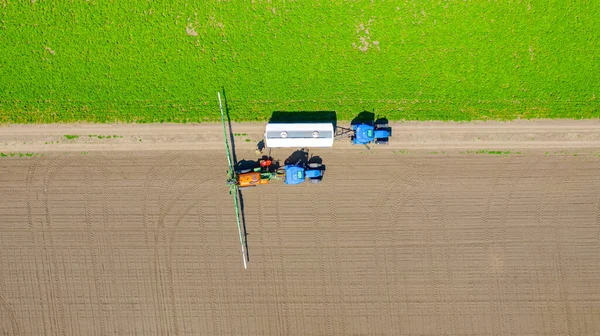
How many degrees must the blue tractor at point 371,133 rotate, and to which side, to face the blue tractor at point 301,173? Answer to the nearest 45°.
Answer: approximately 180°

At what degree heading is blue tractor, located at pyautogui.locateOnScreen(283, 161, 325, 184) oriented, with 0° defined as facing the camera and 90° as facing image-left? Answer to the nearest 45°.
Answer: approximately 270°

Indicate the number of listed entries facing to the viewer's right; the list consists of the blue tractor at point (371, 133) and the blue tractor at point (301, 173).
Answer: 2

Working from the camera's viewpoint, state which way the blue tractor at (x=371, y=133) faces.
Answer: facing to the right of the viewer

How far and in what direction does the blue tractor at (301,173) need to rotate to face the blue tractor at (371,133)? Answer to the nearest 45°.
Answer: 0° — it already faces it
